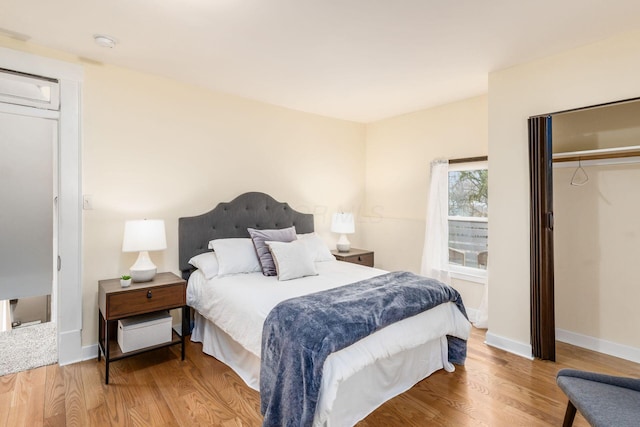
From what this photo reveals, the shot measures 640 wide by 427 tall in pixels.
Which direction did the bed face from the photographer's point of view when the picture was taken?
facing the viewer and to the right of the viewer

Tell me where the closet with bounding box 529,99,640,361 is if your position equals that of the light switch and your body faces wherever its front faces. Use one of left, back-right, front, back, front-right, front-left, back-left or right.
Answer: front-left

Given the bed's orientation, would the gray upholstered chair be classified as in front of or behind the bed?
in front

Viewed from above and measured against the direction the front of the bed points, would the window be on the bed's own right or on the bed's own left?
on the bed's own left

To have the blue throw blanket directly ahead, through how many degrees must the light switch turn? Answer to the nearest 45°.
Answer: approximately 45° to its left

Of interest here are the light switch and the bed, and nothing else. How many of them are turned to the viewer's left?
0

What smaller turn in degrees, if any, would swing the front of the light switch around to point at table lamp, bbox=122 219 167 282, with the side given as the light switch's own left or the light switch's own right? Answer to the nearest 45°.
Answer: approximately 45° to the light switch's own left

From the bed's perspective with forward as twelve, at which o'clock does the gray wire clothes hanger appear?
The gray wire clothes hanger is roughly at 10 o'clock from the bed.

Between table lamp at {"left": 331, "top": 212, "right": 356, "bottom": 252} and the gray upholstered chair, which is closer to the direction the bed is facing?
the gray upholstered chair
